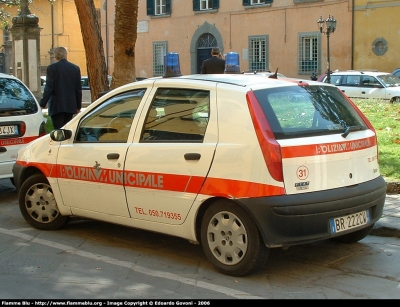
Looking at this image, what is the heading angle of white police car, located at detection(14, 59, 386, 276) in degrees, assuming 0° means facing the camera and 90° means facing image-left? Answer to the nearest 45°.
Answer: approximately 135°

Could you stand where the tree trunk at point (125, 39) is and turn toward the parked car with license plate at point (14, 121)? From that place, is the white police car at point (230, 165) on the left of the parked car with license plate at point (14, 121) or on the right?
left

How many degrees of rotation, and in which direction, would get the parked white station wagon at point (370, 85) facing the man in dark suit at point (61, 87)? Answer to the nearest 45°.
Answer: approximately 45° to its right

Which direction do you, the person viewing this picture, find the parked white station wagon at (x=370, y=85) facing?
facing the viewer and to the right of the viewer

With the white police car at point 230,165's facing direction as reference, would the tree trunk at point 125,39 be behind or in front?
in front

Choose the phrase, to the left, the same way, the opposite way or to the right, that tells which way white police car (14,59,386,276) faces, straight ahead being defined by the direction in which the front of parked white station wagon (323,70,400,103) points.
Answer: the opposite way

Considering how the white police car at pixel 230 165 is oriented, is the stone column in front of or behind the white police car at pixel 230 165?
in front

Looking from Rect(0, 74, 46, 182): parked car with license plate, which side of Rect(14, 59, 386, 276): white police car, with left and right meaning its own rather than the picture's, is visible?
front

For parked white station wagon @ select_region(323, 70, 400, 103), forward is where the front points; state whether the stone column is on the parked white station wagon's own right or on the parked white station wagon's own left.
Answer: on the parked white station wagon's own right
